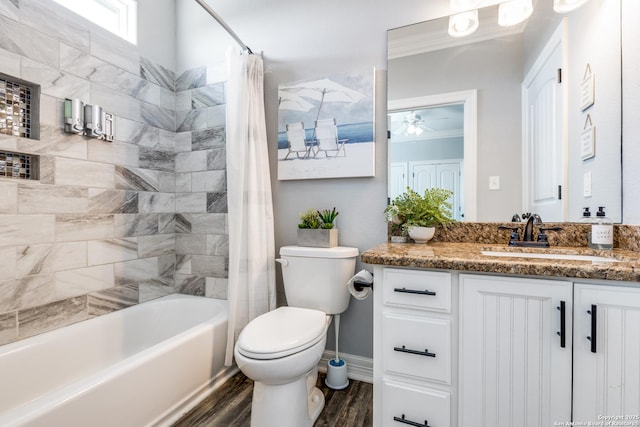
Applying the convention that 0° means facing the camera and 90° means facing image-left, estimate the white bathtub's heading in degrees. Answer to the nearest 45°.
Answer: approximately 315°

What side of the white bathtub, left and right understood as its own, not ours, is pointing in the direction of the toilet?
front

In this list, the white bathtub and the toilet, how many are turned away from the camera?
0

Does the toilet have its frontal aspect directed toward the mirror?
no

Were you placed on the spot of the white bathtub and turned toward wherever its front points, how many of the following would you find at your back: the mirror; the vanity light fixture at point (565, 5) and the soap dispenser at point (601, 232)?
0

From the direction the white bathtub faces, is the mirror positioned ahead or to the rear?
ahead

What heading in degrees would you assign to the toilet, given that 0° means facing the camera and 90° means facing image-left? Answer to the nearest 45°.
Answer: approximately 45°

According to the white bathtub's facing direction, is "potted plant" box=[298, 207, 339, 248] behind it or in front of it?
in front

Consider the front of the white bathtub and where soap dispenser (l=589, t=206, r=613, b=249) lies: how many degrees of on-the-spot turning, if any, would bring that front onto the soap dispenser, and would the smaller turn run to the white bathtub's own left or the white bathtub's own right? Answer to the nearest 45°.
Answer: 0° — it already faces it
